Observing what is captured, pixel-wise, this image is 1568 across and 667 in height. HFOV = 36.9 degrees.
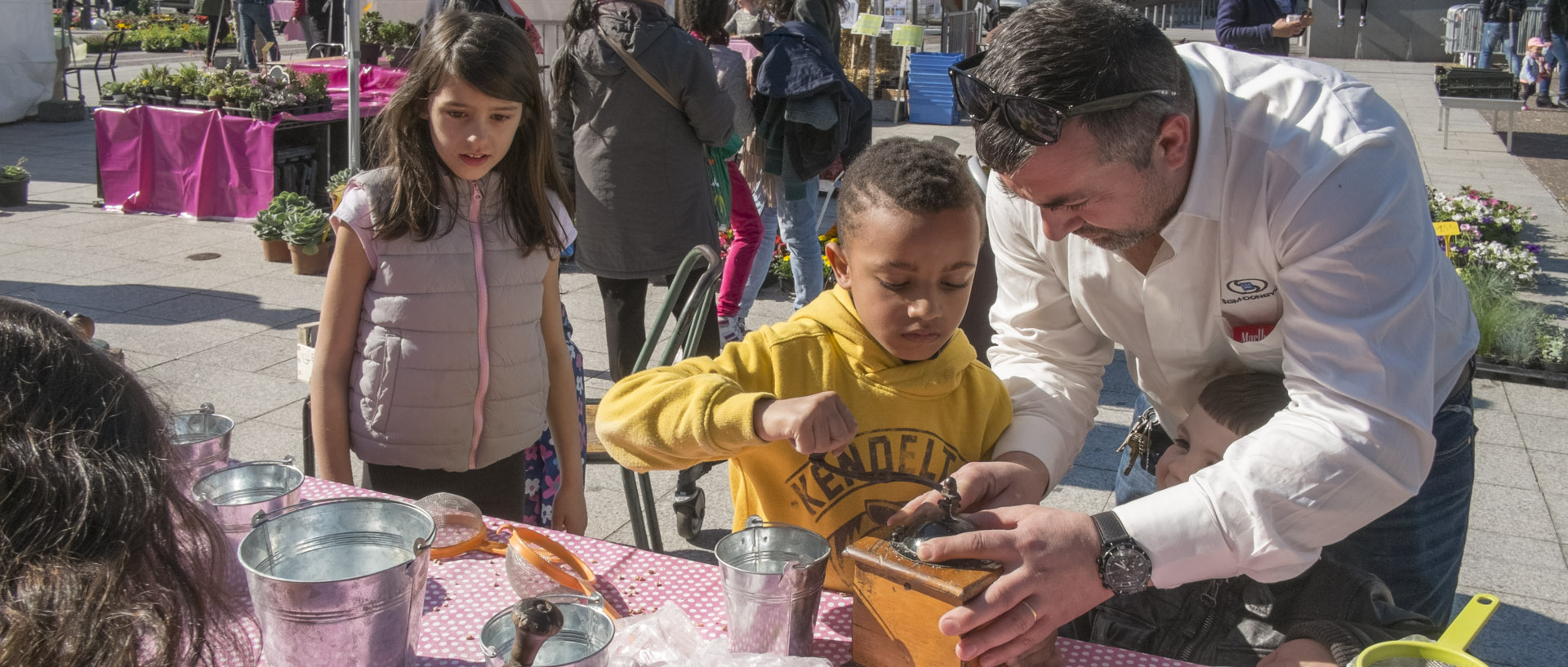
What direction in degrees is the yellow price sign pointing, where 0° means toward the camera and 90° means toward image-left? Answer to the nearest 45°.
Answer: approximately 0°

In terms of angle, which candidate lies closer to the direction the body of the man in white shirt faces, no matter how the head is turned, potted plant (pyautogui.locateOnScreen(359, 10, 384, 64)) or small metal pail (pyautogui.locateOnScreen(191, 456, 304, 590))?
the small metal pail

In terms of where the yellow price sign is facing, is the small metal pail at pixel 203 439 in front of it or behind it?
in front

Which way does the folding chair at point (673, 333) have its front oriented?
to the viewer's left

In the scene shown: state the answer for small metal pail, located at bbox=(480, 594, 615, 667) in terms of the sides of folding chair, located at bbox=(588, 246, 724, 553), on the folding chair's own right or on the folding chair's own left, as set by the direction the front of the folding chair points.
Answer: on the folding chair's own left

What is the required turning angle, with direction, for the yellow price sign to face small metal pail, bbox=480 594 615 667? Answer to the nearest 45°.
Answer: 0° — it already faces it

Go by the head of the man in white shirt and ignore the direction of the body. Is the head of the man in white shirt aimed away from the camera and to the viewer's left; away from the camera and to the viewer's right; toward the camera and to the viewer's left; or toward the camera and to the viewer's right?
toward the camera and to the viewer's left

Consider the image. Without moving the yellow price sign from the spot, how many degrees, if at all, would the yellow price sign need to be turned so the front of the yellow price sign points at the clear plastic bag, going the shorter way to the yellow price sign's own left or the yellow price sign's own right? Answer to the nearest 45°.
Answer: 0° — it already faces it

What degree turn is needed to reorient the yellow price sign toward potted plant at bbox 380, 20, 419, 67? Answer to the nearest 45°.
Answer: approximately 90° to its right

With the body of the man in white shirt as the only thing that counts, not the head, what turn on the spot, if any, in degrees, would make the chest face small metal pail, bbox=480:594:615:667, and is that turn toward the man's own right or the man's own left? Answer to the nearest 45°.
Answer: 0° — they already face it
